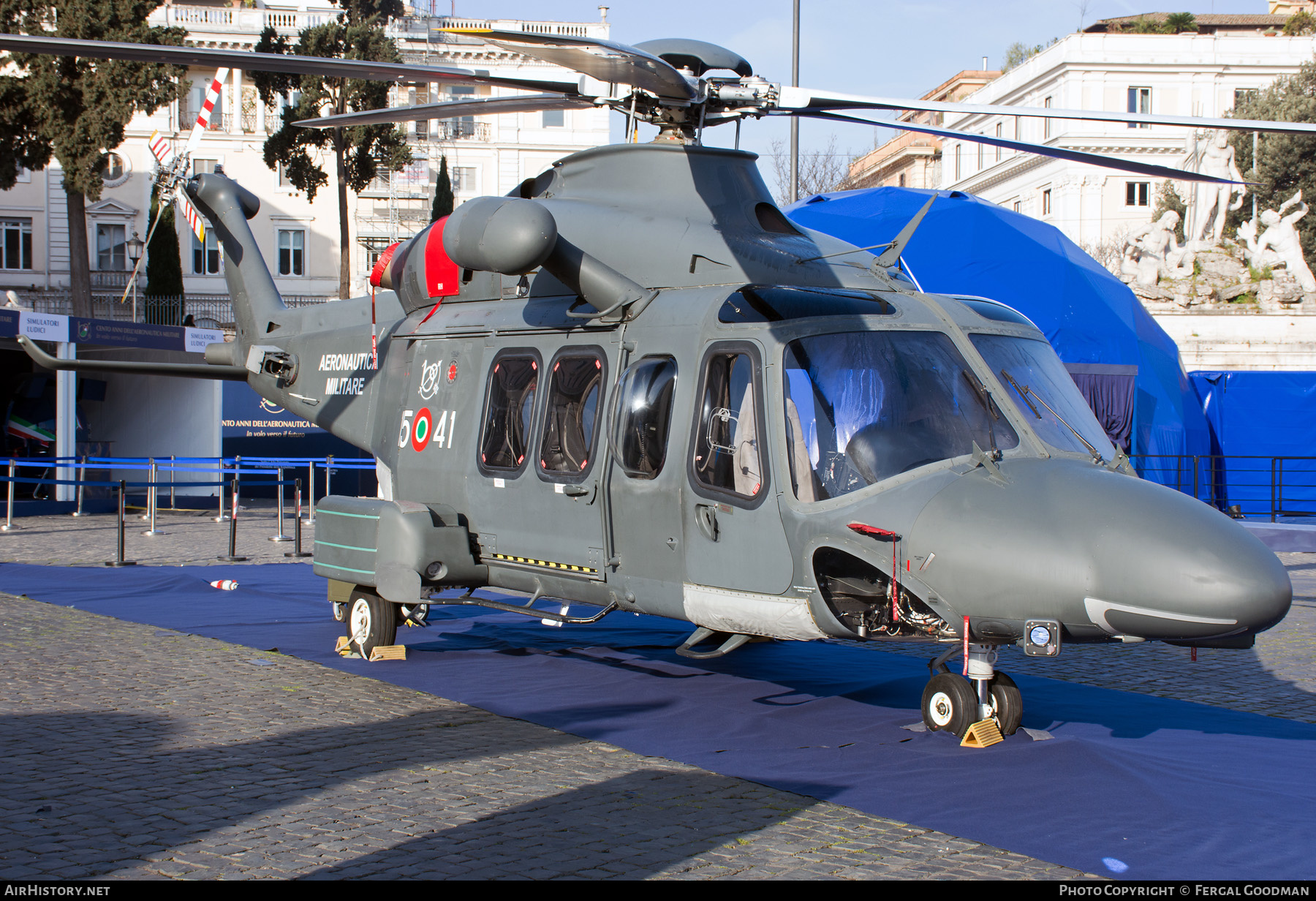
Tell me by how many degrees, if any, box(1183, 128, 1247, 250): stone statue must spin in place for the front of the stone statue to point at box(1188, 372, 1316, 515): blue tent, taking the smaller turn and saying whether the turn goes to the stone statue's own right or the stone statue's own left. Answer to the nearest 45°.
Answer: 0° — it already faces it

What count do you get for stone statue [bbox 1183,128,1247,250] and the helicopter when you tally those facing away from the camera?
0

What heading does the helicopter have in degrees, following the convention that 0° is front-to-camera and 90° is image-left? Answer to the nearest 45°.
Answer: approximately 315°

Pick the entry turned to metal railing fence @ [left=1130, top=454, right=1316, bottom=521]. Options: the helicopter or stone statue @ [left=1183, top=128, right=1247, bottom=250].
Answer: the stone statue

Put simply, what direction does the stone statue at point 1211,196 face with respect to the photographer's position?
facing the viewer

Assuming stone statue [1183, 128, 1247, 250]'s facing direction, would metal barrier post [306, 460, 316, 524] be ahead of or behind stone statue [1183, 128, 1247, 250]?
ahead

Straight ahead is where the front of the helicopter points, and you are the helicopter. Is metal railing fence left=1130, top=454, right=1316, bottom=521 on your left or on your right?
on your left

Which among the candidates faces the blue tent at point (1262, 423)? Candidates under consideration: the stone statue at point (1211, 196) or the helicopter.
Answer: the stone statue

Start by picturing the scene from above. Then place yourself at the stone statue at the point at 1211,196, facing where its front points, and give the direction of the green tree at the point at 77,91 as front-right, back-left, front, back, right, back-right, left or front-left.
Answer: front-right

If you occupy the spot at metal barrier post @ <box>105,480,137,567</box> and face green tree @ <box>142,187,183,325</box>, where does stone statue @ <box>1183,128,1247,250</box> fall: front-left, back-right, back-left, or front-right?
front-right

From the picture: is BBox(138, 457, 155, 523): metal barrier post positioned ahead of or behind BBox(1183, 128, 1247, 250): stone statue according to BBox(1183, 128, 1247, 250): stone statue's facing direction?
ahead

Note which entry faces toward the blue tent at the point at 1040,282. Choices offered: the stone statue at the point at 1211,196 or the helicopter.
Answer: the stone statue
